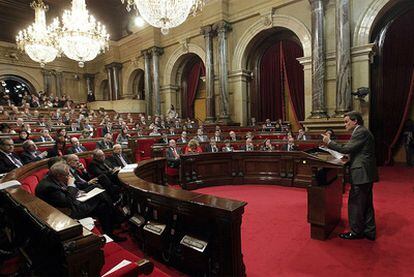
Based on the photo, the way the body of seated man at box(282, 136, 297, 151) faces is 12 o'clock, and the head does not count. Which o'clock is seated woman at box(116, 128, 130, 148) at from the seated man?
The seated woman is roughly at 3 o'clock from the seated man.

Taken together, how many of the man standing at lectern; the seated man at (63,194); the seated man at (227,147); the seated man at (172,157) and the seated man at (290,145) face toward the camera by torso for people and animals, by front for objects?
3

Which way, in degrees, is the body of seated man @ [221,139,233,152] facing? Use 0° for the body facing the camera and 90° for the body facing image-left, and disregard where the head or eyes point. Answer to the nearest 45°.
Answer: approximately 0°

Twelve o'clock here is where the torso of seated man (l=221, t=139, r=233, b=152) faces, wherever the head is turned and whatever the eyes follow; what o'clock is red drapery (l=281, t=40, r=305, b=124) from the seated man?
The red drapery is roughly at 7 o'clock from the seated man.

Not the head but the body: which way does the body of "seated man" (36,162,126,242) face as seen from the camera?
to the viewer's right

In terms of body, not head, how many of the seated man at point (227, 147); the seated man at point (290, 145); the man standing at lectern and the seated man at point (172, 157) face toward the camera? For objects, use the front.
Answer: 3

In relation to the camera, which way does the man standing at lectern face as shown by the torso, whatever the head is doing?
to the viewer's left

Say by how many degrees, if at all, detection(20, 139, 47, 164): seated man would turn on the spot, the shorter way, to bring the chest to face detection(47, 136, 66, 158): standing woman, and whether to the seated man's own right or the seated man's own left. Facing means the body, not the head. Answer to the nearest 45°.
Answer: approximately 90° to the seated man's own left
